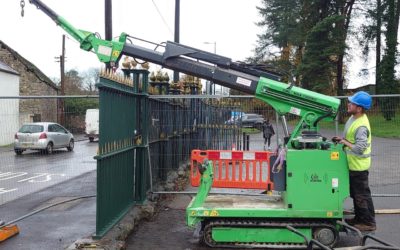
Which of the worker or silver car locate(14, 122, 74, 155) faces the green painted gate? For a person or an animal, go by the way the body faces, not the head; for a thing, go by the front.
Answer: the worker

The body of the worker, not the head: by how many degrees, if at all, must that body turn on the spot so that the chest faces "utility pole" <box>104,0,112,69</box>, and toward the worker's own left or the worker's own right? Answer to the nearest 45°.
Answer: approximately 45° to the worker's own right

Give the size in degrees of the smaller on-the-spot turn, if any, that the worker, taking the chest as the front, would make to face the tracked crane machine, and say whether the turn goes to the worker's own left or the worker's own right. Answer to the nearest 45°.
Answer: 0° — they already face it

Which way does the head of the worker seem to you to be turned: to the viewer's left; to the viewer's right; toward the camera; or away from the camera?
to the viewer's left

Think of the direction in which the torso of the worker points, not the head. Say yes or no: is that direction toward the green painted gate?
yes

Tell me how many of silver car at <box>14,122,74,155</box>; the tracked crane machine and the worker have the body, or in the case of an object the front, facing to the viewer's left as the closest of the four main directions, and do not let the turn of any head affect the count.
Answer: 2

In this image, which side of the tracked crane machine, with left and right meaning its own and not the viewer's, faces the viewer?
left
